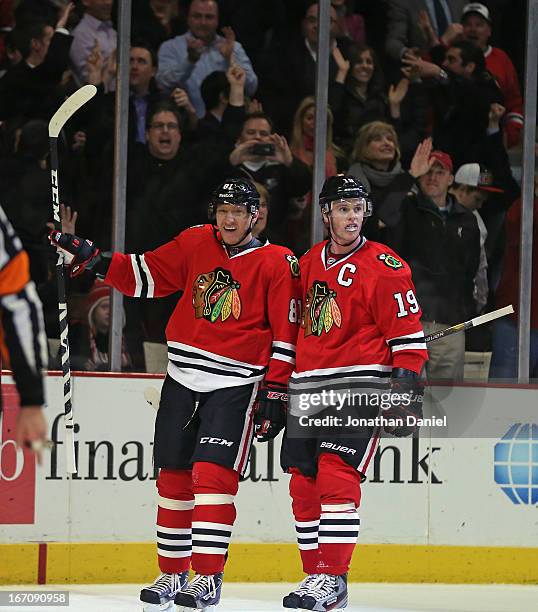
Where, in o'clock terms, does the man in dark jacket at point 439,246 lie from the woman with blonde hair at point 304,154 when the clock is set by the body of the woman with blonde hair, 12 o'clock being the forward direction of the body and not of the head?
The man in dark jacket is roughly at 10 o'clock from the woman with blonde hair.

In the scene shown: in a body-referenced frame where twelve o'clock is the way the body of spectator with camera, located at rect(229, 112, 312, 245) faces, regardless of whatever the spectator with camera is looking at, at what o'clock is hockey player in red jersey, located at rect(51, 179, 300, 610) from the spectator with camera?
The hockey player in red jersey is roughly at 12 o'clock from the spectator with camera.

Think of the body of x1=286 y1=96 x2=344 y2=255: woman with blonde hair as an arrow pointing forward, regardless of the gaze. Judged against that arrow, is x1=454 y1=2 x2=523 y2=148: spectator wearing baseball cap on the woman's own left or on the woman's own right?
on the woman's own left

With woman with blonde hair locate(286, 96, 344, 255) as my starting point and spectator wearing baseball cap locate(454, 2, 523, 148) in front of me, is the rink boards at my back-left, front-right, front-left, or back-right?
back-right

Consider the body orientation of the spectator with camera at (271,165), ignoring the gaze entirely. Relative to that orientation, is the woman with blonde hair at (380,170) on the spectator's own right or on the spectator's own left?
on the spectator's own left

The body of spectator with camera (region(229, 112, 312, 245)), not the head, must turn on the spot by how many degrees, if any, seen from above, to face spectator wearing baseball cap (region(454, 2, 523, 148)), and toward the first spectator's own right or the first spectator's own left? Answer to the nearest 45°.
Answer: approximately 90° to the first spectator's own left

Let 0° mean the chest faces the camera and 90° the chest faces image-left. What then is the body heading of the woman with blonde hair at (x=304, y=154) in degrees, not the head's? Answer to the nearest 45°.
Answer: approximately 315°
